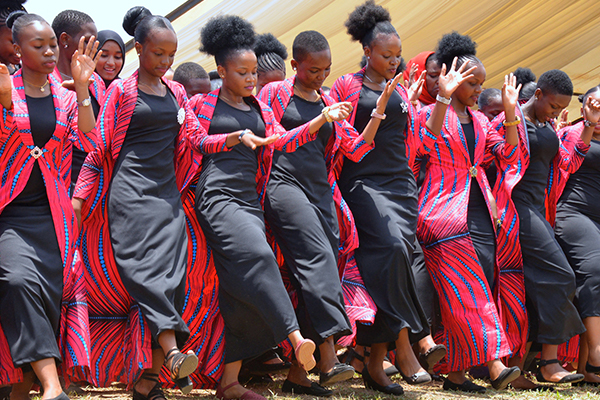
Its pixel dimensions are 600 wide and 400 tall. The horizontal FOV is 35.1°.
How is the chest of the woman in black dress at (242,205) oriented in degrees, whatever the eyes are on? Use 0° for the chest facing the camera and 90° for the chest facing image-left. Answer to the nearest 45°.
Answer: approximately 315°

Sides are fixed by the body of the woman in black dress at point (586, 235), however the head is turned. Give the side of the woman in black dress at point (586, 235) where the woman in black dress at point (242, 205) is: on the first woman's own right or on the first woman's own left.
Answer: on the first woman's own right

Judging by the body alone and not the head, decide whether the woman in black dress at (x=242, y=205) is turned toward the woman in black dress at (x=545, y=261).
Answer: no

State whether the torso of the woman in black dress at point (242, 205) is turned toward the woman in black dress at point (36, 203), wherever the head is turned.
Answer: no

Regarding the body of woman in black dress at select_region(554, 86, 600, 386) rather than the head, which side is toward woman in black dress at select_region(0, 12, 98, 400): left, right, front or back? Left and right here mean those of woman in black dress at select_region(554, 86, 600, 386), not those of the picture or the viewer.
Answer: right

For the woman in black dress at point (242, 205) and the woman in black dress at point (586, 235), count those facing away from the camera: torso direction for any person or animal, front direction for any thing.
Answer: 0

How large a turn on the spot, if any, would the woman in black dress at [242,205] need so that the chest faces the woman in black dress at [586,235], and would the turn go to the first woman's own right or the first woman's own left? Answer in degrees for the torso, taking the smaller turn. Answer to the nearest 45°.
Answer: approximately 90° to the first woman's own left

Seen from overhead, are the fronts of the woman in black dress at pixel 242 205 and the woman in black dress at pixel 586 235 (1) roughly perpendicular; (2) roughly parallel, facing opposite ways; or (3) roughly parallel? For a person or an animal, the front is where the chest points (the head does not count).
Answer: roughly parallel
